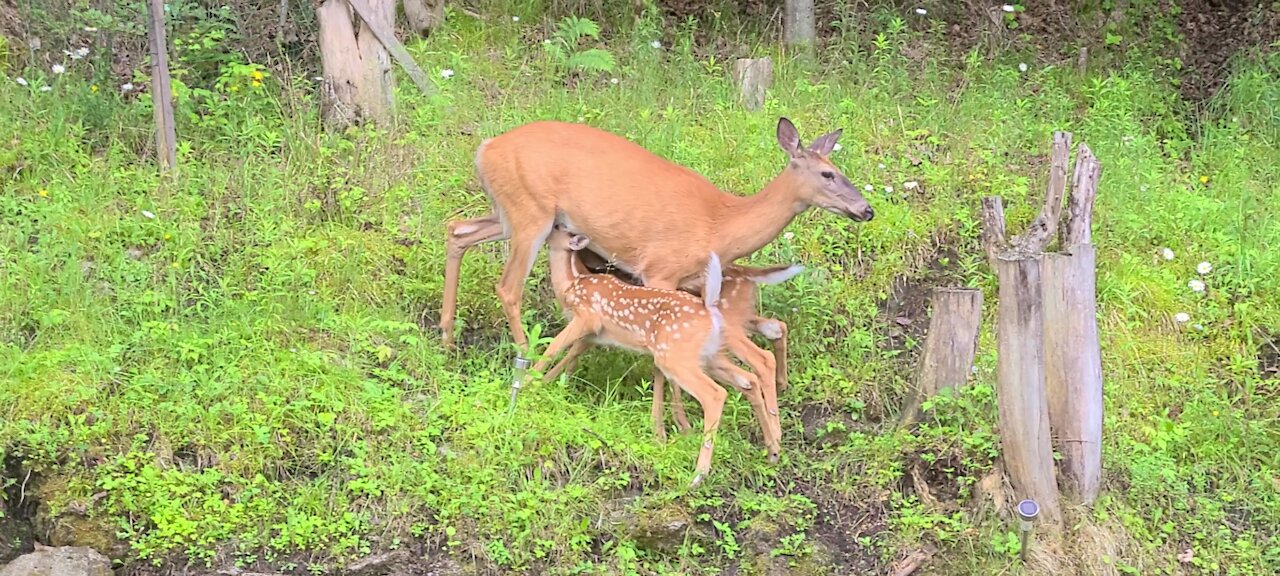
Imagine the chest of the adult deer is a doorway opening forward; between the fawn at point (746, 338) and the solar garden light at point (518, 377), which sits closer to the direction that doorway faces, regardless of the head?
the fawn

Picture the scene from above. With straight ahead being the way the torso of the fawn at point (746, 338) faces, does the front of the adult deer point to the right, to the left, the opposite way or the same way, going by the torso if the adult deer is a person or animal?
the opposite way

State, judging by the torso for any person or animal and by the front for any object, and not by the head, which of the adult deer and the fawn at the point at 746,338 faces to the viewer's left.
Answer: the fawn

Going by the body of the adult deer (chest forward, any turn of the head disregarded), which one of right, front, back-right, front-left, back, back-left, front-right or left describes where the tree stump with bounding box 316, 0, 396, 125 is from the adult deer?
back-left

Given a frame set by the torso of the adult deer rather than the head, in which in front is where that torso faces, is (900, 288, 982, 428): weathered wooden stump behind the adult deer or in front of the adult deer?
in front

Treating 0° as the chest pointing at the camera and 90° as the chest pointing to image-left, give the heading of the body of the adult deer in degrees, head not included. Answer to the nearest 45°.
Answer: approximately 270°

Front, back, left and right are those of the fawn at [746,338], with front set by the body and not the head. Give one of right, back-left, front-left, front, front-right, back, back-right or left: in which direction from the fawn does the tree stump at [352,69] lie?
front-right

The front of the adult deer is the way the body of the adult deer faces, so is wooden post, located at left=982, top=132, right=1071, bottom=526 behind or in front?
in front

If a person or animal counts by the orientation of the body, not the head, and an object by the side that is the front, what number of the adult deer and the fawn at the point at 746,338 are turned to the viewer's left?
1

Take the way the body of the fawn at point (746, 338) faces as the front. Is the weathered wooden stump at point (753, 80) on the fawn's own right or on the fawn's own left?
on the fawn's own right

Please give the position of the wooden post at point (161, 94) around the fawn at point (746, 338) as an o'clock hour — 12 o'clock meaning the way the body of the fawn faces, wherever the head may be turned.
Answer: The wooden post is roughly at 1 o'clock from the fawn.

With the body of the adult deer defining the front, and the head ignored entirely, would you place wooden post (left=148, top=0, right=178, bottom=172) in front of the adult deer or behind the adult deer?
behind

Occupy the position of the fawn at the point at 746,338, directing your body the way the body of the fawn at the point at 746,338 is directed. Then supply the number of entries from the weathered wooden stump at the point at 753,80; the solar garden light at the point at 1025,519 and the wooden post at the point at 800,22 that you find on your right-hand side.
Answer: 2

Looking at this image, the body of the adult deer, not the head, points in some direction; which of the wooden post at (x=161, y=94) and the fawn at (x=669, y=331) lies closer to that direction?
the fawn

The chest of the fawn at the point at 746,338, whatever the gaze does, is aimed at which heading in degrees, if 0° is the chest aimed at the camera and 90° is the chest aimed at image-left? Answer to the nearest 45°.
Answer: approximately 90°

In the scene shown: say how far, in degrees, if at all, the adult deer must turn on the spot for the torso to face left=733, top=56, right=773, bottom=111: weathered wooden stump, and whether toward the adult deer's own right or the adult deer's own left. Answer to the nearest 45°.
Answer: approximately 90° to the adult deer's own left

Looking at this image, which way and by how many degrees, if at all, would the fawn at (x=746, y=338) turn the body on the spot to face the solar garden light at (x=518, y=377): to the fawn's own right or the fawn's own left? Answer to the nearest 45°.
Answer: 0° — it already faces it

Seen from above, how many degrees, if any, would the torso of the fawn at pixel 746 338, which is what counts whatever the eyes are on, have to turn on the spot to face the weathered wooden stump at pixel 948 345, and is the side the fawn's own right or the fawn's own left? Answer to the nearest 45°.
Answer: approximately 180°
